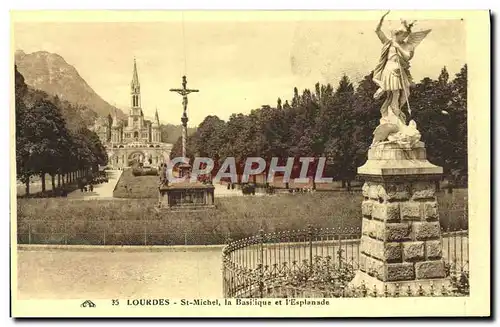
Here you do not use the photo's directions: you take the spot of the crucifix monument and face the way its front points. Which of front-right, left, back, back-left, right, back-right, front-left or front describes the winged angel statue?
front-left

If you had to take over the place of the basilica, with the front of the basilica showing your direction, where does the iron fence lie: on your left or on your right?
on your left

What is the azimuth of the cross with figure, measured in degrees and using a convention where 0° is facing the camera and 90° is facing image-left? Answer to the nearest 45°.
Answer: approximately 0°

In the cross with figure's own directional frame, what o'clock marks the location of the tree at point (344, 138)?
The tree is roughly at 9 o'clock from the cross with figure.

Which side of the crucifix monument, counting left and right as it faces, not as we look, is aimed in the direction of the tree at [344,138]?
left

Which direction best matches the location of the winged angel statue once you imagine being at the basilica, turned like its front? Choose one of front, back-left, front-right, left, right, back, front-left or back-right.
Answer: front-left
